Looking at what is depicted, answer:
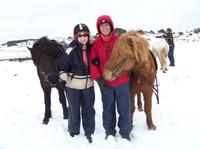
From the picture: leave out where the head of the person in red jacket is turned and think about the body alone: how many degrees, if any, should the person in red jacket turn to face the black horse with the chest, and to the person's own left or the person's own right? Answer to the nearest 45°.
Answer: approximately 135° to the person's own right

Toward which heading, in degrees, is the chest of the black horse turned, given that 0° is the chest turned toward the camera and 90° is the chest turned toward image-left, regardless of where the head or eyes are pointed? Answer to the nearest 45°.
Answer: approximately 0°

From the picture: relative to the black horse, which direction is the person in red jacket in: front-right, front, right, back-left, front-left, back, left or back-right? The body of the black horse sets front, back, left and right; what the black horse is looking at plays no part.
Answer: front-left

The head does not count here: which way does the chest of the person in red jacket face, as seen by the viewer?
toward the camera

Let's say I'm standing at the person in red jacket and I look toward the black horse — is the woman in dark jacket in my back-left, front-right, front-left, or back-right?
front-left

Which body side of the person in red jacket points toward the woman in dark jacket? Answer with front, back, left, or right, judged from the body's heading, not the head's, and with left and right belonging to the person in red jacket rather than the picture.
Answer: right
